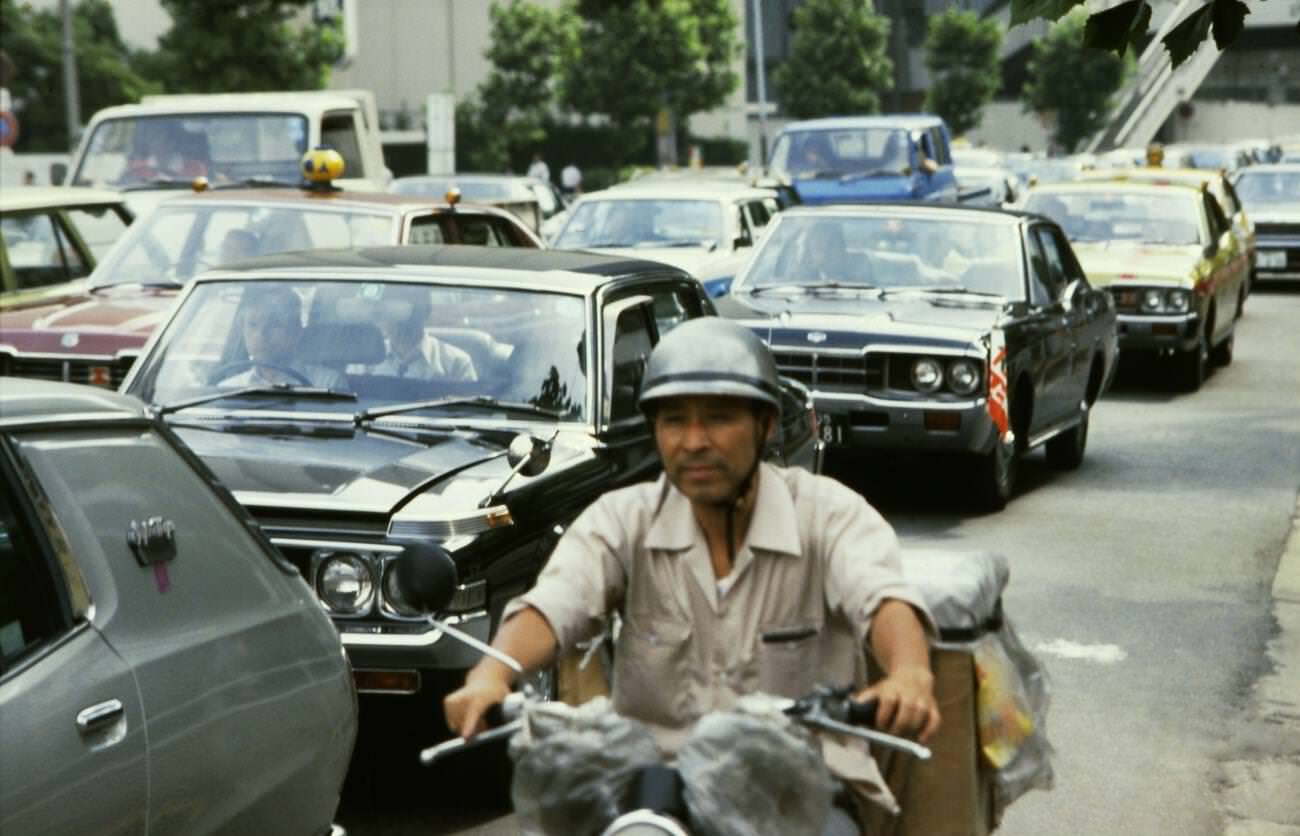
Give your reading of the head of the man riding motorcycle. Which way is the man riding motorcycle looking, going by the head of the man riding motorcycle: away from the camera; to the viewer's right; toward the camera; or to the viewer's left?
toward the camera

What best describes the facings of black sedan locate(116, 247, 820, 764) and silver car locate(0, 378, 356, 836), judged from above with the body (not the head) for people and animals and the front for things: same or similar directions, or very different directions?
same or similar directions

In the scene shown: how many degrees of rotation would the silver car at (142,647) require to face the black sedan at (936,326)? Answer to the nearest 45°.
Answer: approximately 180°

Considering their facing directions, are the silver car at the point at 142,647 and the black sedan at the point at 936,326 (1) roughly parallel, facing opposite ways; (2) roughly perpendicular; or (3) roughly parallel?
roughly parallel

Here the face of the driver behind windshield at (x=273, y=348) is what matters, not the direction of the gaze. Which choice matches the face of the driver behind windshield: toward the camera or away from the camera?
toward the camera

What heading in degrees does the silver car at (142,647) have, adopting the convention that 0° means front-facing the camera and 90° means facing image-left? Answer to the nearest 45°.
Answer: approximately 45°

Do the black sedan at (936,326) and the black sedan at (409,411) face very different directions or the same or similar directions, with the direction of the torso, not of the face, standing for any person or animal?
same or similar directions

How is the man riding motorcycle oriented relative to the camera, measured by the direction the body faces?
toward the camera

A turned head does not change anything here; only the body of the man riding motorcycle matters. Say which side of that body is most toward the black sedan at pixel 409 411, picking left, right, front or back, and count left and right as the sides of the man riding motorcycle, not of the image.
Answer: back

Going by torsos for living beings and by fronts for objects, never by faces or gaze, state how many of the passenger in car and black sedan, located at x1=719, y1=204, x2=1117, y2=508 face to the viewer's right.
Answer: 0

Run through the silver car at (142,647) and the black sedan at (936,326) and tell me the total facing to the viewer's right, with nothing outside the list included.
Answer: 0

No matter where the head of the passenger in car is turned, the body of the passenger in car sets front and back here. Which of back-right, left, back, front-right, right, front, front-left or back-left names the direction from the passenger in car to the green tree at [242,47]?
back-right

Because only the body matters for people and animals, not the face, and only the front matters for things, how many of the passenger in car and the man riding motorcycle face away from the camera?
0

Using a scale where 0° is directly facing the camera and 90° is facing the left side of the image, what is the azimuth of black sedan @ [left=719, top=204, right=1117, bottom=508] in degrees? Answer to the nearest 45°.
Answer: approximately 45°

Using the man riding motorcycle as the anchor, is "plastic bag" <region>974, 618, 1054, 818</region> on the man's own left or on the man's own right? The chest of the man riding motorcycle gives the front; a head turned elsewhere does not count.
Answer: on the man's own left

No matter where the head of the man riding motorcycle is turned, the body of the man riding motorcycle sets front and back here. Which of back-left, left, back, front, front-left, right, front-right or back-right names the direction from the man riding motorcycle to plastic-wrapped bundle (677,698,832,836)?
front
